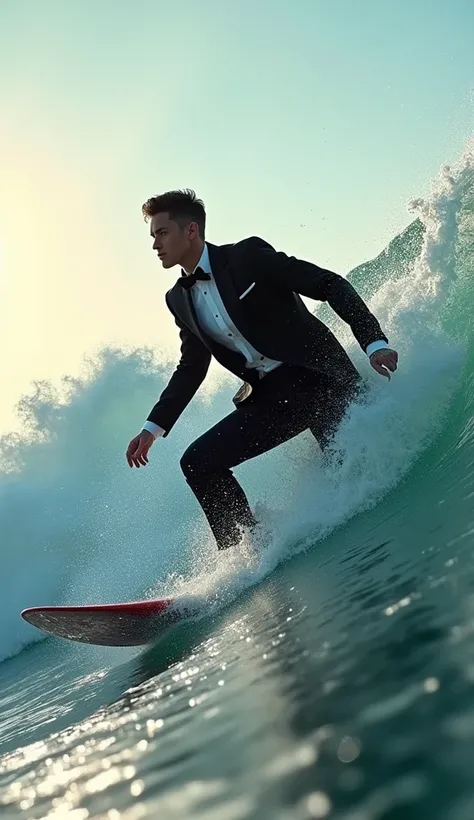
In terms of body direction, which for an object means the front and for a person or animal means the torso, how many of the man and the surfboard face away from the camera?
0

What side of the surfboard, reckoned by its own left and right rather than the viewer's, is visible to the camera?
left

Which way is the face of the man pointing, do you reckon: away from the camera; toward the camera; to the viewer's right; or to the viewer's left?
to the viewer's left

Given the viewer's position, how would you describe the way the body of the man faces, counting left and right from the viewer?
facing the viewer and to the left of the viewer
